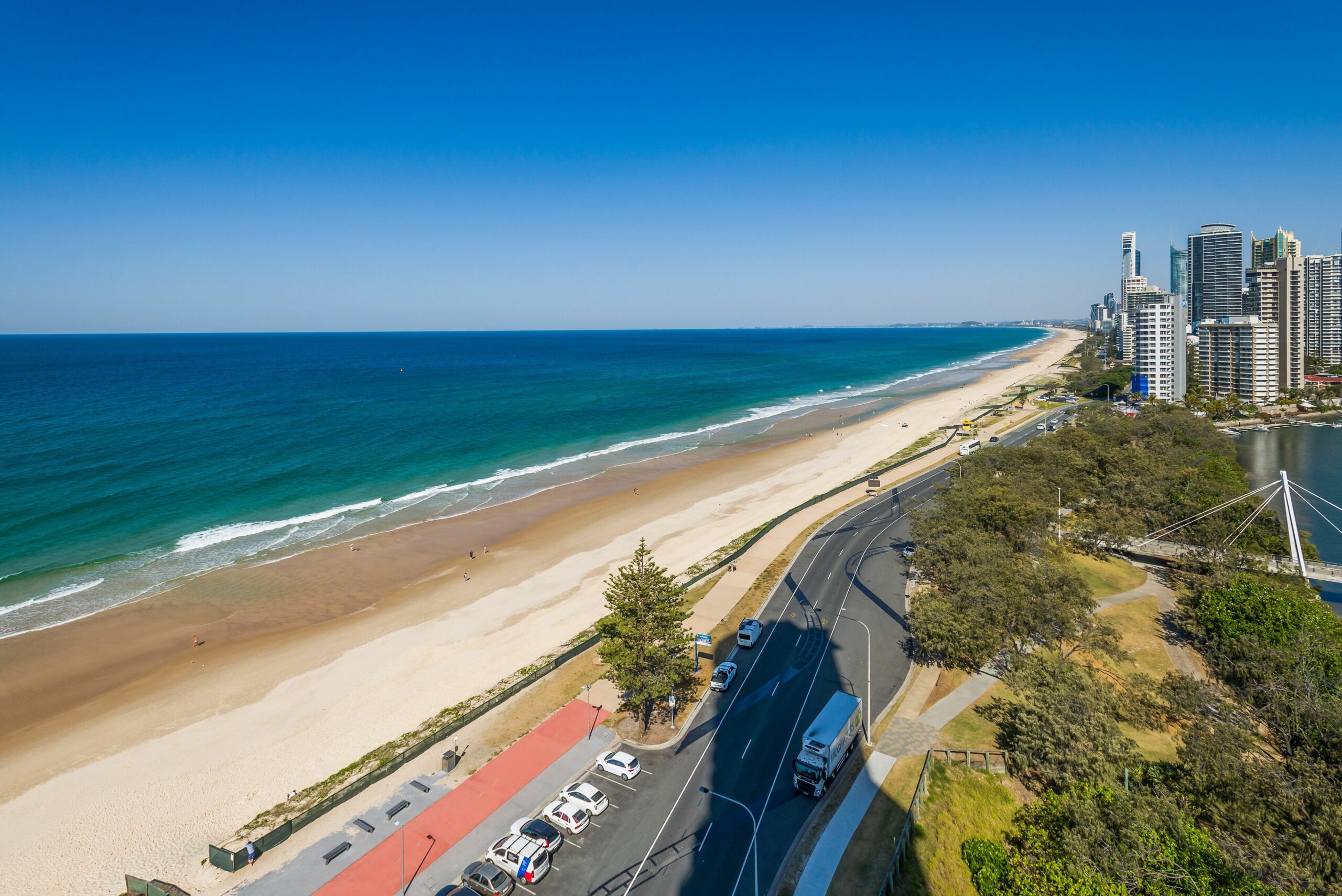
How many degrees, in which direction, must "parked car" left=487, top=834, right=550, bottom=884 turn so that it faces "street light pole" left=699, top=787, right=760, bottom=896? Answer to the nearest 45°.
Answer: approximately 135° to its right

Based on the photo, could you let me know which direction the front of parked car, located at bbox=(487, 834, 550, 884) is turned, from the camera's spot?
facing away from the viewer and to the left of the viewer

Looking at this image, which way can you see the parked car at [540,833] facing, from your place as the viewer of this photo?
facing away from the viewer and to the left of the viewer

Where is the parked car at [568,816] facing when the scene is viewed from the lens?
facing away from the viewer and to the left of the viewer

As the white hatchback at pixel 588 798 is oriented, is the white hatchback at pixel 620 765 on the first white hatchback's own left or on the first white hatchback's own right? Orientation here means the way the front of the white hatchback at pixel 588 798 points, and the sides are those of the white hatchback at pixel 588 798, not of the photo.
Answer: on the first white hatchback's own right

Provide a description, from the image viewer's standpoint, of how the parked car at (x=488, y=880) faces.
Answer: facing away from the viewer and to the left of the viewer

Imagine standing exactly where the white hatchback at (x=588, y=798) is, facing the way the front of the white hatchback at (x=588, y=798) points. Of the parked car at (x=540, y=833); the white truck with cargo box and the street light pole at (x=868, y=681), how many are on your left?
1

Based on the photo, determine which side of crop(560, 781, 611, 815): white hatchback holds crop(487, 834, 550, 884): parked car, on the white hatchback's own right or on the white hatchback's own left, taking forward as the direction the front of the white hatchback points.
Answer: on the white hatchback's own left

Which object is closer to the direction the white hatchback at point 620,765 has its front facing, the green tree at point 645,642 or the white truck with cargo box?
the green tree

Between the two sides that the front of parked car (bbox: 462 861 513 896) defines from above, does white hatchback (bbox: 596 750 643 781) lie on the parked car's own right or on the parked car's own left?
on the parked car's own right

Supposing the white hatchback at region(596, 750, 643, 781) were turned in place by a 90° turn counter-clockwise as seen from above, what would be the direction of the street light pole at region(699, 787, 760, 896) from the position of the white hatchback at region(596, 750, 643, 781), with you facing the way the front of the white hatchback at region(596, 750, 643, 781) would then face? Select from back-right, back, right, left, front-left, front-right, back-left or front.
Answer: left

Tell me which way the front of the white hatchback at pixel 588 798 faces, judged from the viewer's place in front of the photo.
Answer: facing away from the viewer and to the left of the viewer

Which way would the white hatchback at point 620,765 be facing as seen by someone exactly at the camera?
facing away from the viewer and to the left of the viewer

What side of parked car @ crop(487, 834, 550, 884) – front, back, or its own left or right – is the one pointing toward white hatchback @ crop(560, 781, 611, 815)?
right
